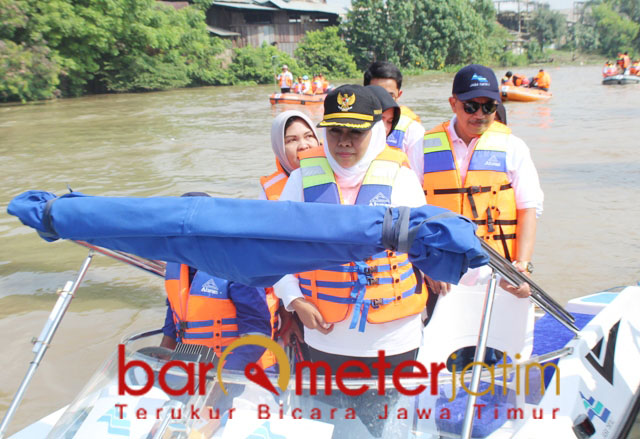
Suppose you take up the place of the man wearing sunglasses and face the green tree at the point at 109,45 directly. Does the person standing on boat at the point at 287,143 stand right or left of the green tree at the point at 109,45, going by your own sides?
left

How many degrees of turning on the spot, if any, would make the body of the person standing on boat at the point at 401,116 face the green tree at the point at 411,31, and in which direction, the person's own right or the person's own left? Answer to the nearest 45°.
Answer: approximately 180°

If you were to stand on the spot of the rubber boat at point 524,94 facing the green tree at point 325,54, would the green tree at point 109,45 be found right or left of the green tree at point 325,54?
left

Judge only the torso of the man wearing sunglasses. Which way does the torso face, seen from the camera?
toward the camera

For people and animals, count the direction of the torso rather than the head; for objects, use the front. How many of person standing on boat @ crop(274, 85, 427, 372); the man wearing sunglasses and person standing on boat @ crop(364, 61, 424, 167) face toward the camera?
3

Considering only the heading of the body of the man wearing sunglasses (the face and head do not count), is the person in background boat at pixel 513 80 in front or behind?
behind

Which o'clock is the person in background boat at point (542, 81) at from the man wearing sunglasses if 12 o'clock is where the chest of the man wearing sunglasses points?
The person in background boat is roughly at 6 o'clock from the man wearing sunglasses.

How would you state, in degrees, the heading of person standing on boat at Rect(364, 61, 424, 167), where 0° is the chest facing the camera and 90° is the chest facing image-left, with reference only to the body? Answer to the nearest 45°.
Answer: approximately 0°

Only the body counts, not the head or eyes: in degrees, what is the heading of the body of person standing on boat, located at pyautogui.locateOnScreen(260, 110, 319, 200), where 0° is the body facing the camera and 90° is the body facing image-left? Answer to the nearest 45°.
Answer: approximately 315°

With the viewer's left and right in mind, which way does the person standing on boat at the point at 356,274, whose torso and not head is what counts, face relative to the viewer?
facing the viewer

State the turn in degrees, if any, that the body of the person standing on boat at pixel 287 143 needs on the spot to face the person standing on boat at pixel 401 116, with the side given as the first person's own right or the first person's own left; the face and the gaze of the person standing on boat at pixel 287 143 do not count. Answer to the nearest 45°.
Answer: approximately 90° to the first person's own left

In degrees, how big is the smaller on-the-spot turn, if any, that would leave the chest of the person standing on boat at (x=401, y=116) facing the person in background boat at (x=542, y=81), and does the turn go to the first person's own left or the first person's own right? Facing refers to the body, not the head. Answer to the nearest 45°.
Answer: approximately 180°
